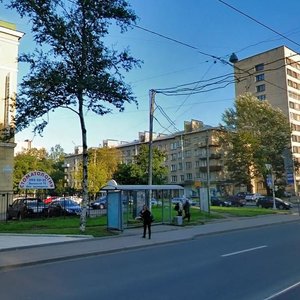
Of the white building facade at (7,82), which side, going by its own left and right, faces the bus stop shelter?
front

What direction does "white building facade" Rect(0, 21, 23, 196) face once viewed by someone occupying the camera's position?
facing the viewer and to the right of the viewer

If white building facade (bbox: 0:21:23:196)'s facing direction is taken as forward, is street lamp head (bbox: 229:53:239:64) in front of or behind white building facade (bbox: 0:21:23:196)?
in front

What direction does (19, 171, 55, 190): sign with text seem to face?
toward the camera

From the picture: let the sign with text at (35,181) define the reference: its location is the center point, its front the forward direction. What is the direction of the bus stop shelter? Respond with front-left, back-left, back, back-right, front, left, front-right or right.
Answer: front-left

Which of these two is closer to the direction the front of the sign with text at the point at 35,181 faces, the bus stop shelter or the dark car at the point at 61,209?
the bus stop shelter

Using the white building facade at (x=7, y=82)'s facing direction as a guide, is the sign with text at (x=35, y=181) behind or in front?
in front

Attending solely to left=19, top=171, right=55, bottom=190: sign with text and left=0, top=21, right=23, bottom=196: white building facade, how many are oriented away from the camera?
0
